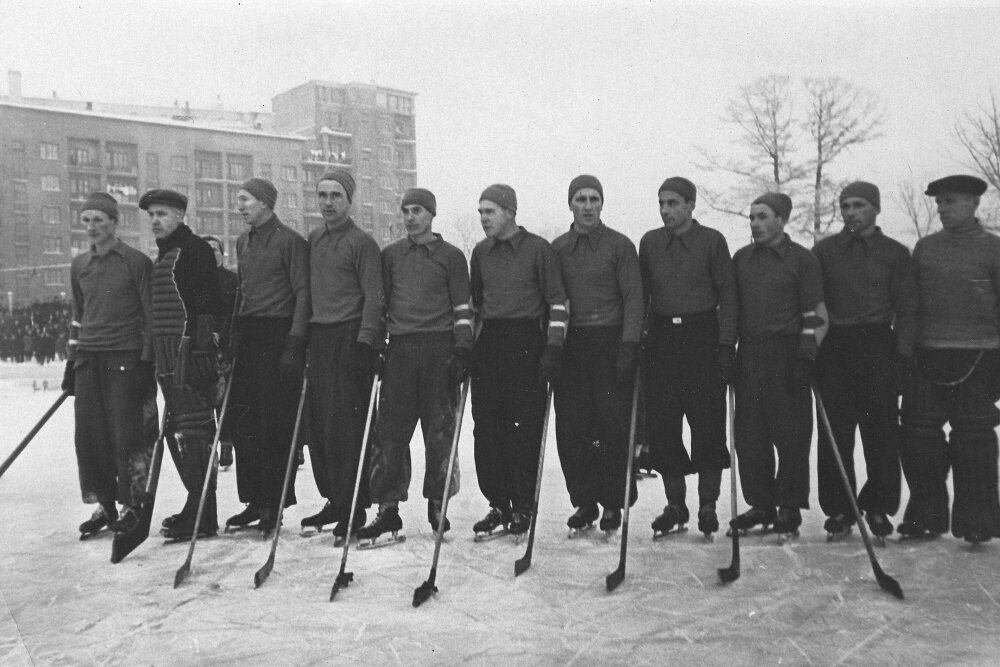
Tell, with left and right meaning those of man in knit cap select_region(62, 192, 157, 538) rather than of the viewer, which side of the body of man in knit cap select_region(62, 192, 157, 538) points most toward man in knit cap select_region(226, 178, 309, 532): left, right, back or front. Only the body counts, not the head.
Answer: left

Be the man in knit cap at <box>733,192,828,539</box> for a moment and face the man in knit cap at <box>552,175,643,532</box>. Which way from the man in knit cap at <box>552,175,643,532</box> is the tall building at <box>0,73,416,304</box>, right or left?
right

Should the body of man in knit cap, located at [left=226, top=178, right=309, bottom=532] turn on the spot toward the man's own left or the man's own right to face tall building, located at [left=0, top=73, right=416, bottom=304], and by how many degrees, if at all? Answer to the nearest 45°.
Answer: approximately 135° to the man's own right

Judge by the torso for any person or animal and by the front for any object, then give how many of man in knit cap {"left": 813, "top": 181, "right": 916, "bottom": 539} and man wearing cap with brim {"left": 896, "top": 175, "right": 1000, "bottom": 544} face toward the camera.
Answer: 2
